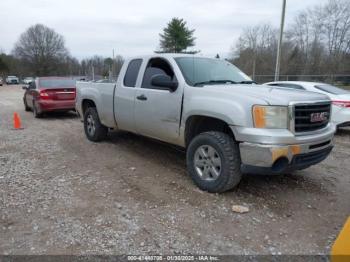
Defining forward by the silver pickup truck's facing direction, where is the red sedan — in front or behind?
behind

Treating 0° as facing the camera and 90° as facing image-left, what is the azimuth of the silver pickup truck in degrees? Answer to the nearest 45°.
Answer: approximately 315°
